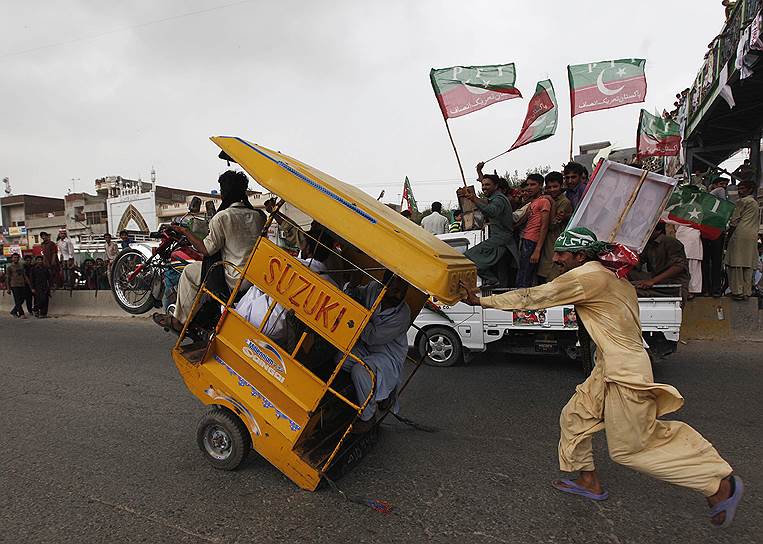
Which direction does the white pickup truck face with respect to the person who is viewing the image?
facing to the left of the viewer

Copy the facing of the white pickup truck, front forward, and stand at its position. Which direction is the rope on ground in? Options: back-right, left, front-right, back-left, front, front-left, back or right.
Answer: left

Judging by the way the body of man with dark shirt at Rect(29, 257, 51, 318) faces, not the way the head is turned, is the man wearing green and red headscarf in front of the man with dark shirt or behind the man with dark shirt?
in front

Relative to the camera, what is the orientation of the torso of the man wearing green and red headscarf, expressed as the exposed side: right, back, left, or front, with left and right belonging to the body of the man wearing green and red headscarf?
left

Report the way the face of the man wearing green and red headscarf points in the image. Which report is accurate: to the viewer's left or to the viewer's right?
to the viewer's left

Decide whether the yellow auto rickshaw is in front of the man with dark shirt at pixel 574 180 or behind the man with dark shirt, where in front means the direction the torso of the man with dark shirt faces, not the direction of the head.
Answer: in front

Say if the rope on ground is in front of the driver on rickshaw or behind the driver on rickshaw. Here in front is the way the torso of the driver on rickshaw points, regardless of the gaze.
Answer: behind

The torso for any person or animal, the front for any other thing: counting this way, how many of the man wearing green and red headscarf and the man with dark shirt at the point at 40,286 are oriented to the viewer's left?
1

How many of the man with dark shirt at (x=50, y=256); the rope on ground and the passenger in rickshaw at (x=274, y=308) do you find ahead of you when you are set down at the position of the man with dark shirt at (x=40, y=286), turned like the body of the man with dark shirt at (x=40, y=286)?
2

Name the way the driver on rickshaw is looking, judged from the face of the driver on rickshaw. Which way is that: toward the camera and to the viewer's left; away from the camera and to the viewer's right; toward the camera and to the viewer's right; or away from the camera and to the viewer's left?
away from the camera and to the viewer's left

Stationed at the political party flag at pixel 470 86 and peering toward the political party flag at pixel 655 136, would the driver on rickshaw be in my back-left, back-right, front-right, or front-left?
back-right
